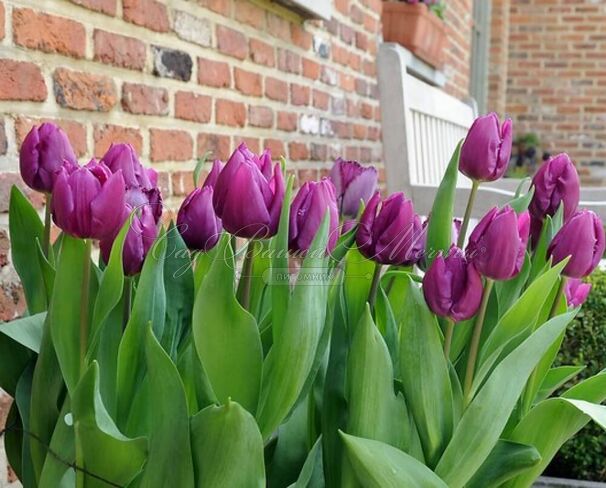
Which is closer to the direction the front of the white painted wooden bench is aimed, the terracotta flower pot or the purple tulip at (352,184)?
the purple tulip

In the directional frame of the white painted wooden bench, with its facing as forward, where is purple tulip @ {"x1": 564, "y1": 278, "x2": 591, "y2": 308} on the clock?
The purple tulip is roughly at 1 o'clock from the white painted wooden bench.

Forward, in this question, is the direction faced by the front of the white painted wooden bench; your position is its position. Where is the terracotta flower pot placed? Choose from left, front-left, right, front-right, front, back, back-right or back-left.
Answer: back-left

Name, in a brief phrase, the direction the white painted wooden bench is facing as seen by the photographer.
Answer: facing the viewer and to the right of the viewer

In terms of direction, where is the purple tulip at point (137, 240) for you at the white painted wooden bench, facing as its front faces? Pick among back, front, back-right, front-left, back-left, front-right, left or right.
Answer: front-right

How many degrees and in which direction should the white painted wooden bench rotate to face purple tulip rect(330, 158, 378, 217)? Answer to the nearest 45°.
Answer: approximately 45° to its right
